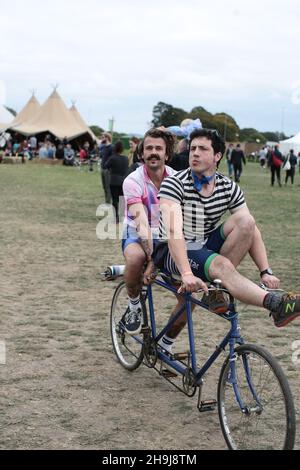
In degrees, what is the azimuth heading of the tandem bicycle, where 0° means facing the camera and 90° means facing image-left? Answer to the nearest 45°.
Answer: approximately 315°
